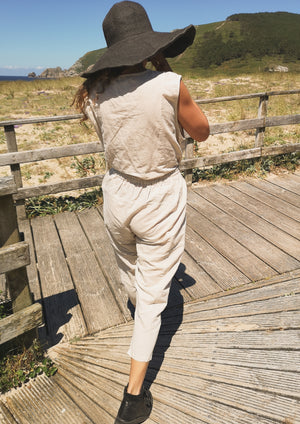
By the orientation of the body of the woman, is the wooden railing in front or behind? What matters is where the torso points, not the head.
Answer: in front

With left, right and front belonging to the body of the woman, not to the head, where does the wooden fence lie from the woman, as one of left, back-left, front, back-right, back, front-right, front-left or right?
left

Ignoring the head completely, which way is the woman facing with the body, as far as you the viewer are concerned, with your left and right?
facing away from the viewer
